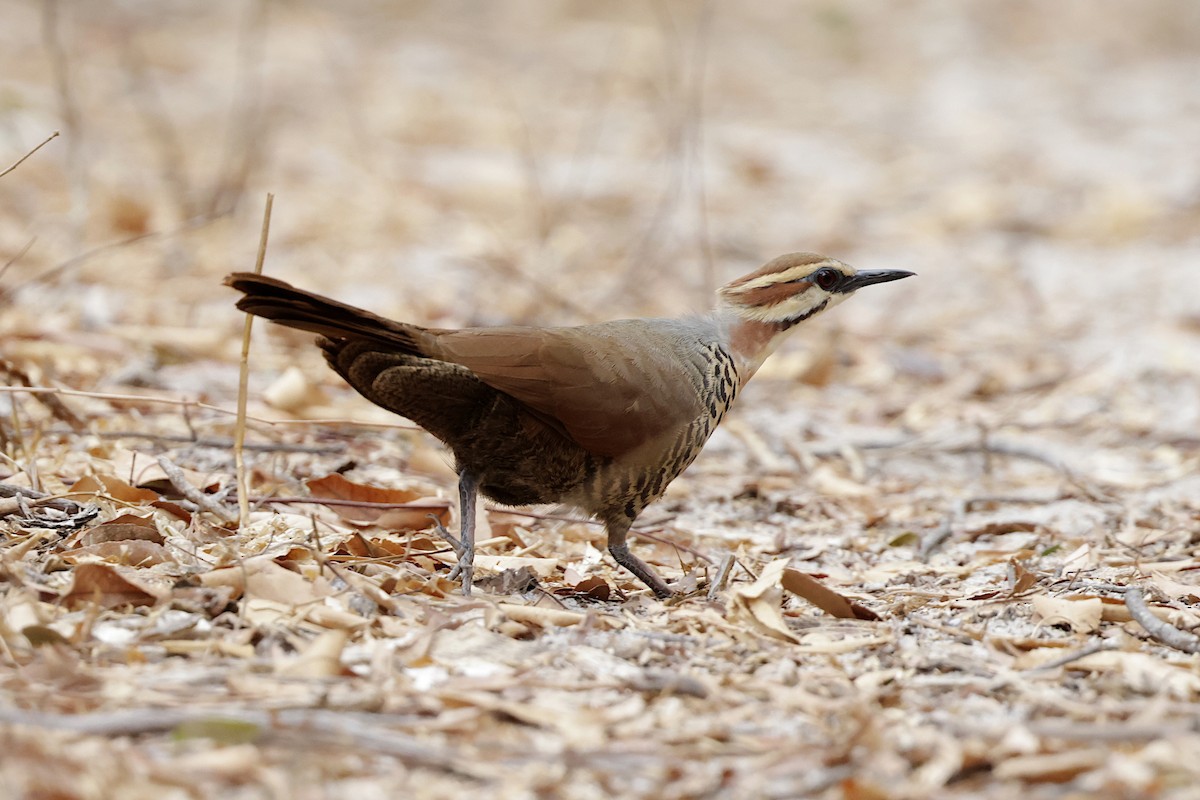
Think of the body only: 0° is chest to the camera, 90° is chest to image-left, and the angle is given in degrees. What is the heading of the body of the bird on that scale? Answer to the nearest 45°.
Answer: approximately 270°

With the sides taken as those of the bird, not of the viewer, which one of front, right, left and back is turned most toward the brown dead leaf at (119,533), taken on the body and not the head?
back

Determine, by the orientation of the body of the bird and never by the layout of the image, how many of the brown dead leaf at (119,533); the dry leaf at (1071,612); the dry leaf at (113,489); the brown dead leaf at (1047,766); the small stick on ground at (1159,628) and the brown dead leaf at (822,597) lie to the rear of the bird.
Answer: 2

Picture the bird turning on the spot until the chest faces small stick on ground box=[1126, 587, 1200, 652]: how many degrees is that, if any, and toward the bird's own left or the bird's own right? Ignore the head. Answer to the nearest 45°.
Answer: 0° — it already faces it

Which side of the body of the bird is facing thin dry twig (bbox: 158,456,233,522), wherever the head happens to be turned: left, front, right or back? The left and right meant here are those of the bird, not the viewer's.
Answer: back

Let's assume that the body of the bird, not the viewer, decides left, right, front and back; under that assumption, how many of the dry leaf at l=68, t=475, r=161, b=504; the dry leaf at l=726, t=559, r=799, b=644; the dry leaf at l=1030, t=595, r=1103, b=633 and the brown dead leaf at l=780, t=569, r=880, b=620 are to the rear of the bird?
1

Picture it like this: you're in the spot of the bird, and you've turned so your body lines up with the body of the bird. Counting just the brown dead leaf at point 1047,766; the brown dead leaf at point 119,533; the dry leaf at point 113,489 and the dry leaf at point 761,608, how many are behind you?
2

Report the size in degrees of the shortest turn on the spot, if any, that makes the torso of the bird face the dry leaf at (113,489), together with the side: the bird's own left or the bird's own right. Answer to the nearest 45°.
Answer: approximately 180°

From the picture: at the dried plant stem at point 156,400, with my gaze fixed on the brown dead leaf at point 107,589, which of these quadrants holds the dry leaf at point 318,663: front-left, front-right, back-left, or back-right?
front-left

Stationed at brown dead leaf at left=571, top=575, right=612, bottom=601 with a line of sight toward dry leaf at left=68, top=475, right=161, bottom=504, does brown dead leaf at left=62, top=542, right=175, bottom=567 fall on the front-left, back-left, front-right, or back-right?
front-left

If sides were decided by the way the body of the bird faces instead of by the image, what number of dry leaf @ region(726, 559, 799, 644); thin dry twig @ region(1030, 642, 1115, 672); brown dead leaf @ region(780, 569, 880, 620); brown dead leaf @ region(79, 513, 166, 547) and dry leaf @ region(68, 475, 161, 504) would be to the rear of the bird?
2

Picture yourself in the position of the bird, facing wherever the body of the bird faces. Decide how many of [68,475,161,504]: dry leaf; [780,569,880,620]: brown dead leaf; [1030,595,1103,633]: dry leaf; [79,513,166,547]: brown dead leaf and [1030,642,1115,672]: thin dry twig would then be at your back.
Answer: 2

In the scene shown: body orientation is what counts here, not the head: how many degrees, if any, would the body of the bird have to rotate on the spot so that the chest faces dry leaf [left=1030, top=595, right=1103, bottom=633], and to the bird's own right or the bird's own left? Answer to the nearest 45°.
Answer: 0° — it already faces it

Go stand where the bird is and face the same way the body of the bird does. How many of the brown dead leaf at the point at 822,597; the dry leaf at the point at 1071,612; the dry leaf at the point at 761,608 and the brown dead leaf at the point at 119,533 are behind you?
1

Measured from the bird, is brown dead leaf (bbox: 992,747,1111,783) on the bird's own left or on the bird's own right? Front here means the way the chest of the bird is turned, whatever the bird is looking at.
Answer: on the bird's own right

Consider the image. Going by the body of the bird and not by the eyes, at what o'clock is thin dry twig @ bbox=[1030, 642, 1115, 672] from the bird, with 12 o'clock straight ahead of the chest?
The thin dry twig is roughly at 1 o'clock from the bird.

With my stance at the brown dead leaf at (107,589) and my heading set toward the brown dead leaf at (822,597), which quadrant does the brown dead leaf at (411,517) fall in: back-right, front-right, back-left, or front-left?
front-left

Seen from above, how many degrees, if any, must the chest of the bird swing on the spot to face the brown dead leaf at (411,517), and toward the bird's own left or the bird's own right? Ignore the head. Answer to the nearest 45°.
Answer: approximately 135° to the bird's own left
